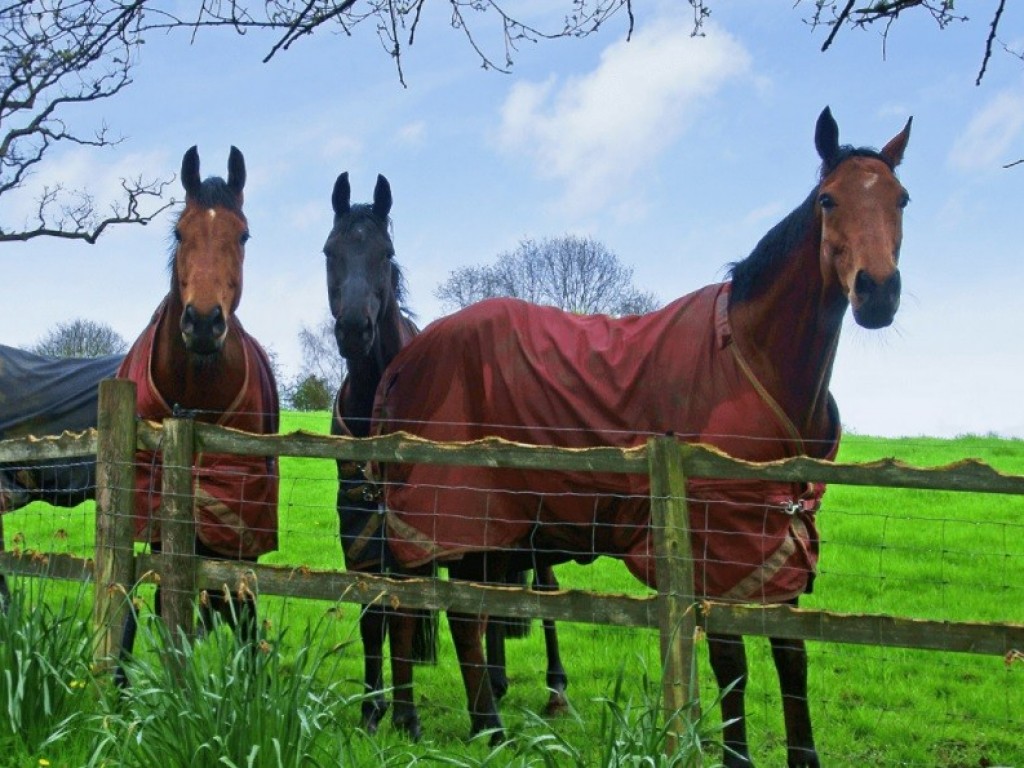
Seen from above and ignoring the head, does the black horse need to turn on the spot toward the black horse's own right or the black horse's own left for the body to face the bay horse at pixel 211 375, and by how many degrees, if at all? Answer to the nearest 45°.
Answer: approximately 45° to the black horse's own right

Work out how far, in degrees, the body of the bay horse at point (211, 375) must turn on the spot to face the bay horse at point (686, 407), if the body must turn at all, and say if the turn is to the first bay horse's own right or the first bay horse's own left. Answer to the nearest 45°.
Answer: approximately 45° to the first bay horse's own left

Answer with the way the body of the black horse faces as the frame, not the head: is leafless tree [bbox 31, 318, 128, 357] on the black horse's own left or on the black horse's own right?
on the black horse's own right

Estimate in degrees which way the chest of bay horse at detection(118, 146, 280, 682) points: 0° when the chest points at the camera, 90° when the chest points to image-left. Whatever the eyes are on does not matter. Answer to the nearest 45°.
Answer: approximately 0°

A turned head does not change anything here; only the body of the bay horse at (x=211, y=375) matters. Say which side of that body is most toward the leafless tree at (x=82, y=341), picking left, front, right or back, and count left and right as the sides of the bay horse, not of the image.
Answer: back

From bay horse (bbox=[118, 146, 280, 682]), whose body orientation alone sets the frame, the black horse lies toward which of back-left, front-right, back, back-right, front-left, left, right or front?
left

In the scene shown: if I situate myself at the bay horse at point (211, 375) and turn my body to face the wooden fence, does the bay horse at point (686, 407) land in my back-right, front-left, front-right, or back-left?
front-left

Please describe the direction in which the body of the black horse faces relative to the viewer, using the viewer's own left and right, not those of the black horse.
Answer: facing the viewer and to the left of the viewer

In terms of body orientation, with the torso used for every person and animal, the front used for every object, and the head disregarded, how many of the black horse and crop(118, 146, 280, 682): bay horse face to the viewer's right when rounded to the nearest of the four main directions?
0

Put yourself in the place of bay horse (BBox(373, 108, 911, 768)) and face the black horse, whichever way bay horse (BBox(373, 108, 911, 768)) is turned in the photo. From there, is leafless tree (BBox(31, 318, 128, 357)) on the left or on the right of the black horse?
right
